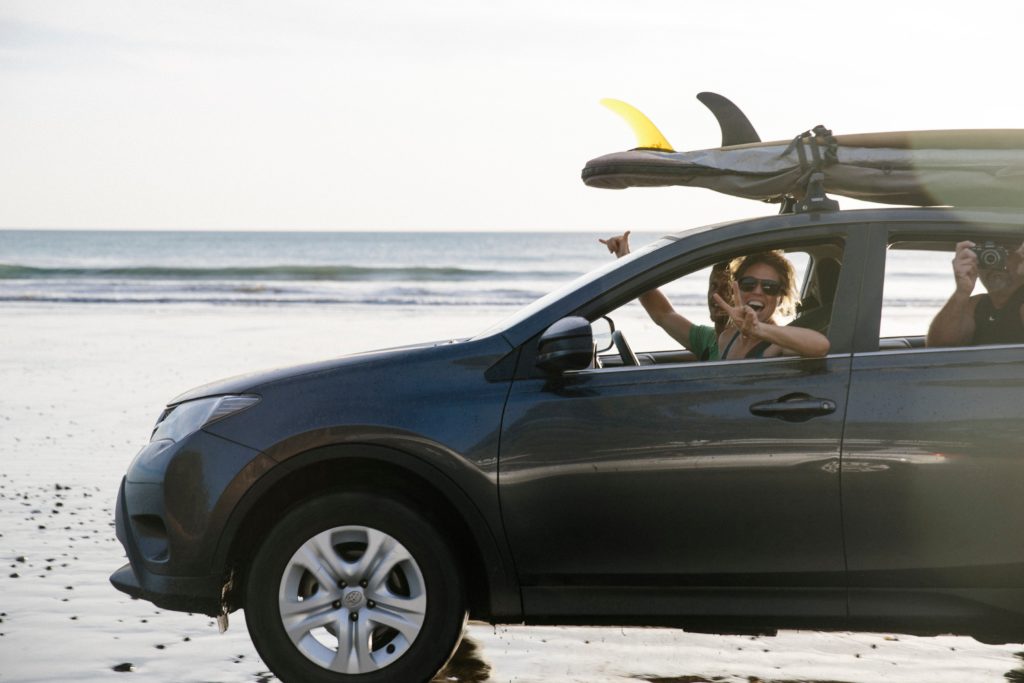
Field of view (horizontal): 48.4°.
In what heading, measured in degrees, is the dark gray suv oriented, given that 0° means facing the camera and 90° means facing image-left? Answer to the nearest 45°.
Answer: approximately 90°
